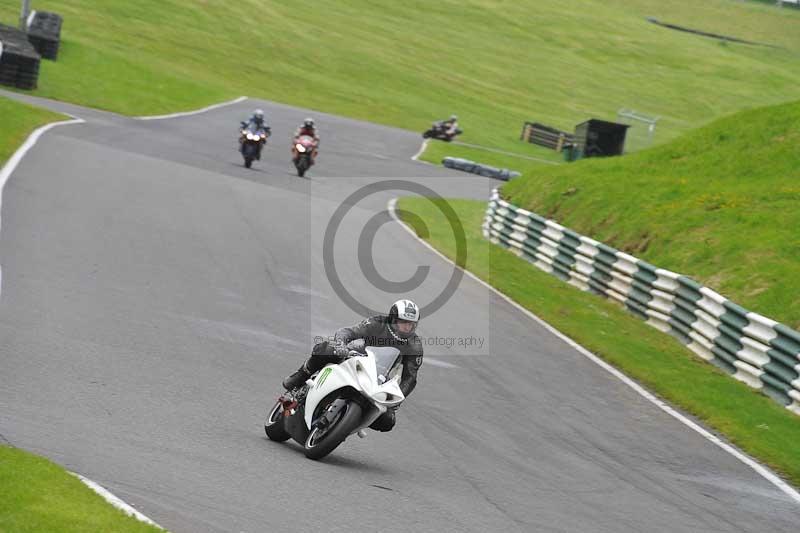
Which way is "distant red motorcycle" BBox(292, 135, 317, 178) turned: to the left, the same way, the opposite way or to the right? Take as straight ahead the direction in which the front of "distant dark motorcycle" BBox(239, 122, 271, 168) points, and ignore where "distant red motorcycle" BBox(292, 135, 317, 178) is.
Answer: the same way

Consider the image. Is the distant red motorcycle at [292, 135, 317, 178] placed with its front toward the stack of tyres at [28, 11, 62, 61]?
no

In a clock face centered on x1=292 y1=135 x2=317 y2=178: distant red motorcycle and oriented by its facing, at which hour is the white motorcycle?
The white motorcycle is roughly at 12 o'clock from the distant red motorcycle.

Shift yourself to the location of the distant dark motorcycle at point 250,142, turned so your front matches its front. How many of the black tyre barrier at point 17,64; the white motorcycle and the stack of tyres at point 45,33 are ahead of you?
1

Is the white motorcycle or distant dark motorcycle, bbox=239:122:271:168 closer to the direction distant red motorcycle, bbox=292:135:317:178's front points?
the white motorcycle

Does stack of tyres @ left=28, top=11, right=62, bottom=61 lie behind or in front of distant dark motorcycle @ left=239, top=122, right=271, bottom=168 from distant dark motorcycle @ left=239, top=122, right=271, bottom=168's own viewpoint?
behind

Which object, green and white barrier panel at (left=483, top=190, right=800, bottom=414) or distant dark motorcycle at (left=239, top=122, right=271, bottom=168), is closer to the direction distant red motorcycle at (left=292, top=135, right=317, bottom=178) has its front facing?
the green and white barrier panel

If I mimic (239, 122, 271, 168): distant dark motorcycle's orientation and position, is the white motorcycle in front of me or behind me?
in front

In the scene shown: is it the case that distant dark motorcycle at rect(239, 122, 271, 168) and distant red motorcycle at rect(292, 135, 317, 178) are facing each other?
no

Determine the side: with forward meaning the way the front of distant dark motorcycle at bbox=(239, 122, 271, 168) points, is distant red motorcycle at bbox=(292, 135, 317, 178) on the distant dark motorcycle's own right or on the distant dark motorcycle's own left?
on the distant dark motorcycle's own left

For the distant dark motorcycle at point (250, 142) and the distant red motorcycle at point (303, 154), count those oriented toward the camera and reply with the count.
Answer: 2

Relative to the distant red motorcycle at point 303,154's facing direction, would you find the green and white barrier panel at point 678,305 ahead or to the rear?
ahead

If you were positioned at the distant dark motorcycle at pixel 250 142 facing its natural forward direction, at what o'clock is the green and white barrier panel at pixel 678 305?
The green and white barrier panel is roughly at 11 o'clock from the distant dark motorcycle.

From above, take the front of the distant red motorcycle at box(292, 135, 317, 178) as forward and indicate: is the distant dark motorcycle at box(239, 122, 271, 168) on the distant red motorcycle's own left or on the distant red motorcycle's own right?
on the distant red motorcycle's own right

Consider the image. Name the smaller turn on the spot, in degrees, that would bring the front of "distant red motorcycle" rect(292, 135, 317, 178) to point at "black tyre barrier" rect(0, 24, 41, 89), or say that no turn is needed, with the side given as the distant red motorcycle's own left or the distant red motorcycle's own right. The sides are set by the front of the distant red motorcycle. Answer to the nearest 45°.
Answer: approximately 135° to the distant red motorcycle's own right

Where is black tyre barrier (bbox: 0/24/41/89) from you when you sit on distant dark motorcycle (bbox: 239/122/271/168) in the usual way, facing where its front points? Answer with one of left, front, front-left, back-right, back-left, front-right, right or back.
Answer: back-right

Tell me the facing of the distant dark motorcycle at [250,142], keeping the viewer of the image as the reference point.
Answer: facing the viewer
